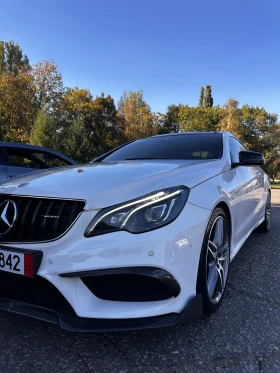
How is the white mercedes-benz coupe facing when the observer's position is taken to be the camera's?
facing the viewer and to the left of the viewer

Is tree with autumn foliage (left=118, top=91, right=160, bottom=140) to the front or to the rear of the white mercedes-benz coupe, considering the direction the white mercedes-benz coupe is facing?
to the rear
